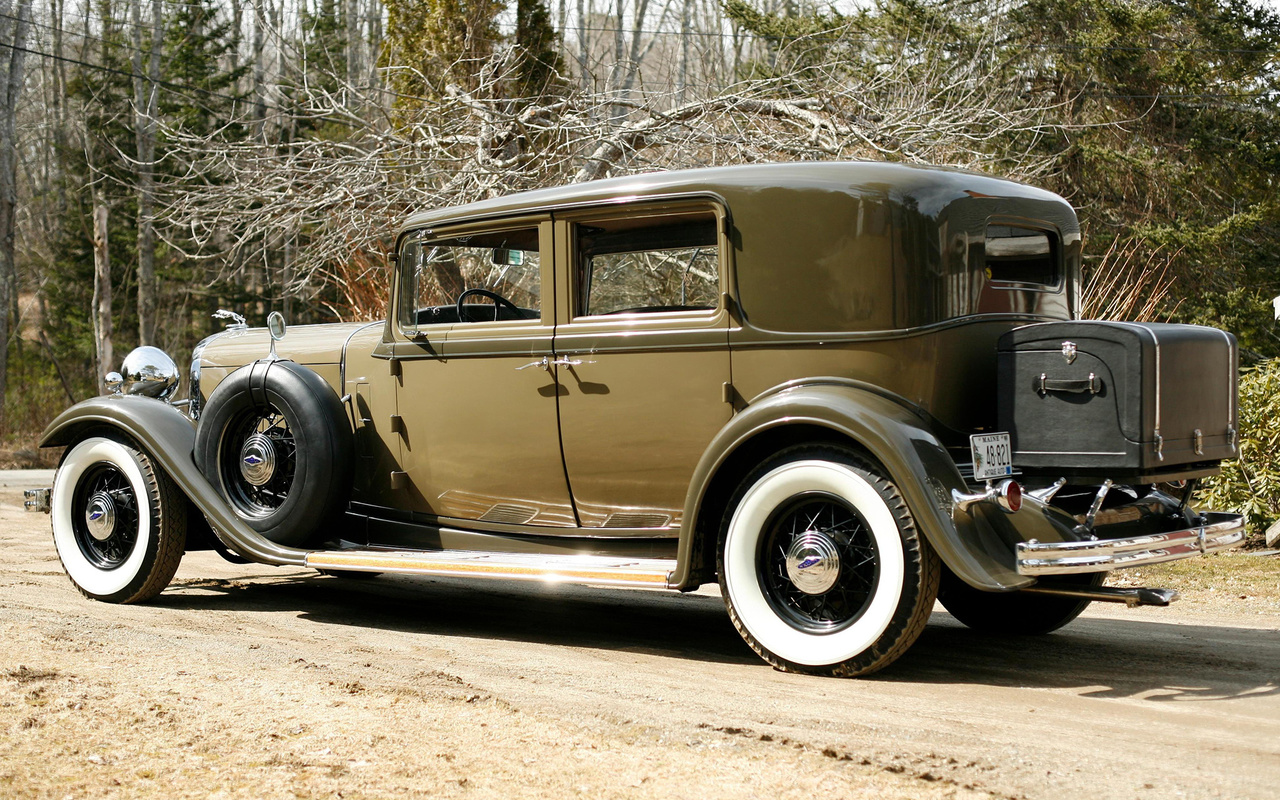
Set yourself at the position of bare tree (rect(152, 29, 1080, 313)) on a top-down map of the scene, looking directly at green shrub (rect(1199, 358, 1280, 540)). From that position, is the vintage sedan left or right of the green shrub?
right

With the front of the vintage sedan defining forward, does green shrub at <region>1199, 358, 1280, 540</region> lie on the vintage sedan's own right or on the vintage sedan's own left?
on the vintage sedan's own right

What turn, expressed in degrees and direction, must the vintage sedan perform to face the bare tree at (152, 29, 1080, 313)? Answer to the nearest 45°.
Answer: approximately 45° to its right

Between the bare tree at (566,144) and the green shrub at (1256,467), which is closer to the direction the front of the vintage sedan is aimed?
the bare tree

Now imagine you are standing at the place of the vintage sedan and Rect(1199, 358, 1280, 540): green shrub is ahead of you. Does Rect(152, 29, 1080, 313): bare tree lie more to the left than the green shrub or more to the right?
left

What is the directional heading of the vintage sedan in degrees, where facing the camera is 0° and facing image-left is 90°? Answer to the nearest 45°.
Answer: approximately 135°
